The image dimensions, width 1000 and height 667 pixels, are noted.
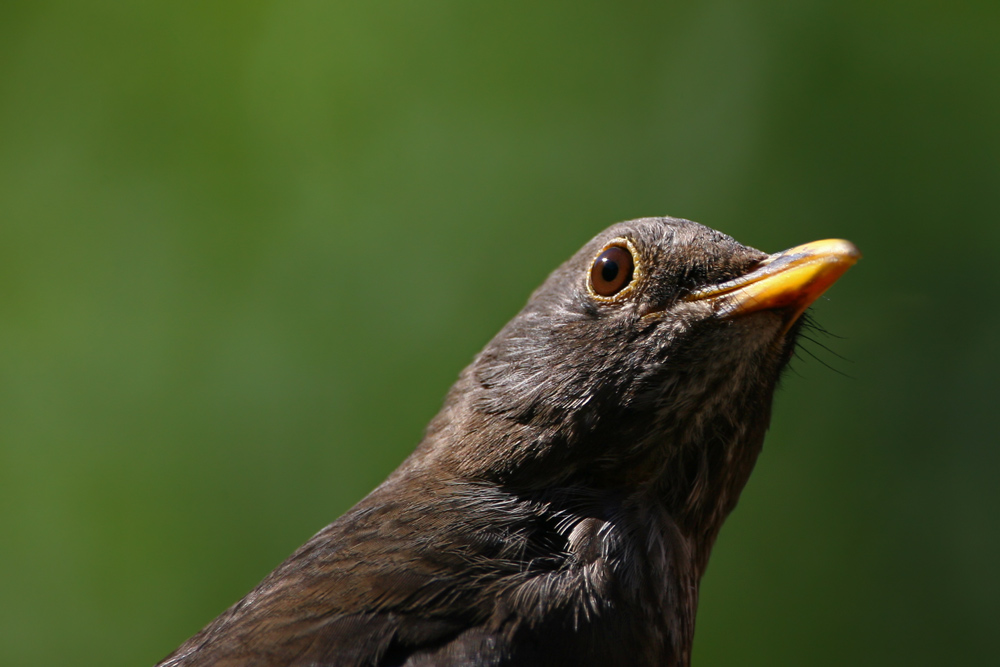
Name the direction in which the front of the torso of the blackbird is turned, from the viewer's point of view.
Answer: to the viewer's right
